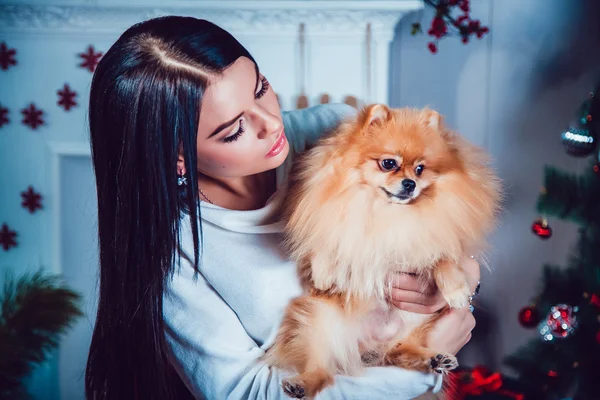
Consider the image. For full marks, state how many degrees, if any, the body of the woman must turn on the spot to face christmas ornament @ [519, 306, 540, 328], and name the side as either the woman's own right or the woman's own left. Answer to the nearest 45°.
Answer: approximately 90° to the woman's own left

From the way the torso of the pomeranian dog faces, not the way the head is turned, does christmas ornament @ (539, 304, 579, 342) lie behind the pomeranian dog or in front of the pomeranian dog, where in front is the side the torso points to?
behind

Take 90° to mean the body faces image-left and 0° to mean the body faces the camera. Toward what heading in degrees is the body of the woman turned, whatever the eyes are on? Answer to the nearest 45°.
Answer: approximately 315°

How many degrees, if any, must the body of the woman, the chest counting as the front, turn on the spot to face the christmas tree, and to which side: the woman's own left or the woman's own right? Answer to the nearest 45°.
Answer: approximately 90° to the woman's own left

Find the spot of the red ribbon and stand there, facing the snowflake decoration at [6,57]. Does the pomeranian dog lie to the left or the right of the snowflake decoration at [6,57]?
left

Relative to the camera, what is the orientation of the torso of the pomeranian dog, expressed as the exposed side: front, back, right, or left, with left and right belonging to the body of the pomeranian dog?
front

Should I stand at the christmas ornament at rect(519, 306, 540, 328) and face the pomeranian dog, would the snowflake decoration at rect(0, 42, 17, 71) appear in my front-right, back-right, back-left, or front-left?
front-right
